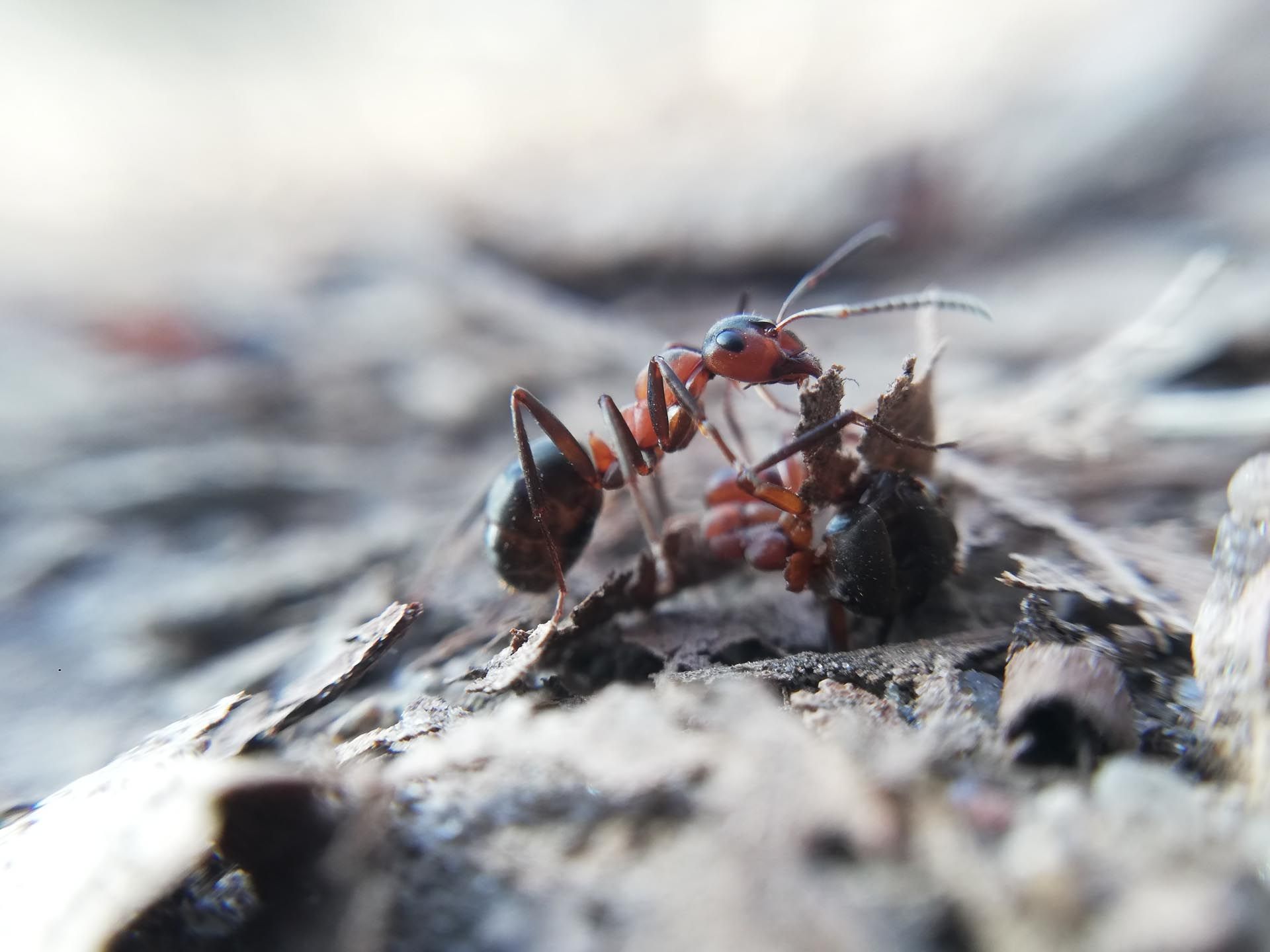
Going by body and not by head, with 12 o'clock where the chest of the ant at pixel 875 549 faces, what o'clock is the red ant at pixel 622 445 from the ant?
The red ant is roughly at 1 o'clock from the ant.

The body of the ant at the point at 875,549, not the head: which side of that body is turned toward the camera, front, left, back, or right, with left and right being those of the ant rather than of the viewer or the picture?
left

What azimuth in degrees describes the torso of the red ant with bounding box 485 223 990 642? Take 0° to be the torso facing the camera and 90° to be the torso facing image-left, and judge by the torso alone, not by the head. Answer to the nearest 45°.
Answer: approximately 270°

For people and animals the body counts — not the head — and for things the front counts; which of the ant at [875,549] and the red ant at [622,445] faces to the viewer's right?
the red ant

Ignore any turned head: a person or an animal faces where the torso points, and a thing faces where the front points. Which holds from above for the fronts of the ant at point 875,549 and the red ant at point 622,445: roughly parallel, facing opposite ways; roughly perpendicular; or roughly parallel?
roughly parallel, facing opposite ways

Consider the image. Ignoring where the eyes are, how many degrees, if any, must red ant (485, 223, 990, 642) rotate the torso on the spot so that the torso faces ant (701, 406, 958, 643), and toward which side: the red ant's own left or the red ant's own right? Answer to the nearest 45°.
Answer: approximately 45° to the red ant's own right

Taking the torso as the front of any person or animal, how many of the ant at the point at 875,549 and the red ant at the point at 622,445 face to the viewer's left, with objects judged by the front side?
1
